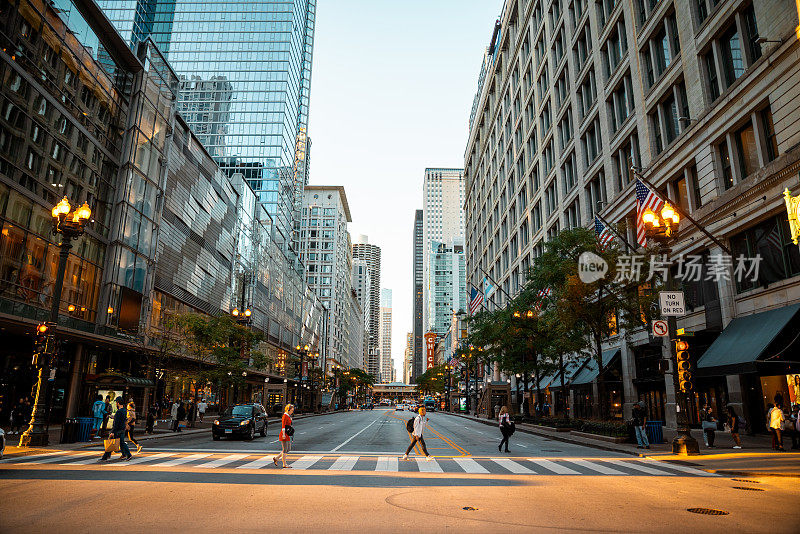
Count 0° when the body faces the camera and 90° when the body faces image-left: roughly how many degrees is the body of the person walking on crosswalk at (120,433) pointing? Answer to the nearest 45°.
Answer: approximately 90°

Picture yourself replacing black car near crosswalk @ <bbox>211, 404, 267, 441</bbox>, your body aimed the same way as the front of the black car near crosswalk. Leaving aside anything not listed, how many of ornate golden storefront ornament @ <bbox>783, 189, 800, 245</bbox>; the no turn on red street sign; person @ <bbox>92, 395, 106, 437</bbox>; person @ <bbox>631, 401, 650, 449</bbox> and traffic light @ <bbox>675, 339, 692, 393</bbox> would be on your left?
4

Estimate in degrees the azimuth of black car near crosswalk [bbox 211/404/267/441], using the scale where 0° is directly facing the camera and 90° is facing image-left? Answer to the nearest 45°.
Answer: approximately 45°

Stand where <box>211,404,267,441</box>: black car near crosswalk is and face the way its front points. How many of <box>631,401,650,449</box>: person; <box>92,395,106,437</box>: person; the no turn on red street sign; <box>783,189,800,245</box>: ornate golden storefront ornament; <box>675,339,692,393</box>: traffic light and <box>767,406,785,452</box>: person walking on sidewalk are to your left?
5

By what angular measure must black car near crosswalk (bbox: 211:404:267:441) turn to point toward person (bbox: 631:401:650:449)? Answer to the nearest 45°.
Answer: approximately 90° to its left

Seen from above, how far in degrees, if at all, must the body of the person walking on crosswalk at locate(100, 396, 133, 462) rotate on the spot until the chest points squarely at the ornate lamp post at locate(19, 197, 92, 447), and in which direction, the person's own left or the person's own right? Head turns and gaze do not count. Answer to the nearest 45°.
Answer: approximately 45° to the person's own right

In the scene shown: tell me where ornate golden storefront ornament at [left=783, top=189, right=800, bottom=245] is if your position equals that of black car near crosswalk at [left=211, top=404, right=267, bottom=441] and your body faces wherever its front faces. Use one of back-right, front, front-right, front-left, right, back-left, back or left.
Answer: left

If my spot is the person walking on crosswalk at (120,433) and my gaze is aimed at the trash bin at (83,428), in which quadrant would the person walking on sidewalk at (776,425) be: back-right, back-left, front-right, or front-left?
back-right
